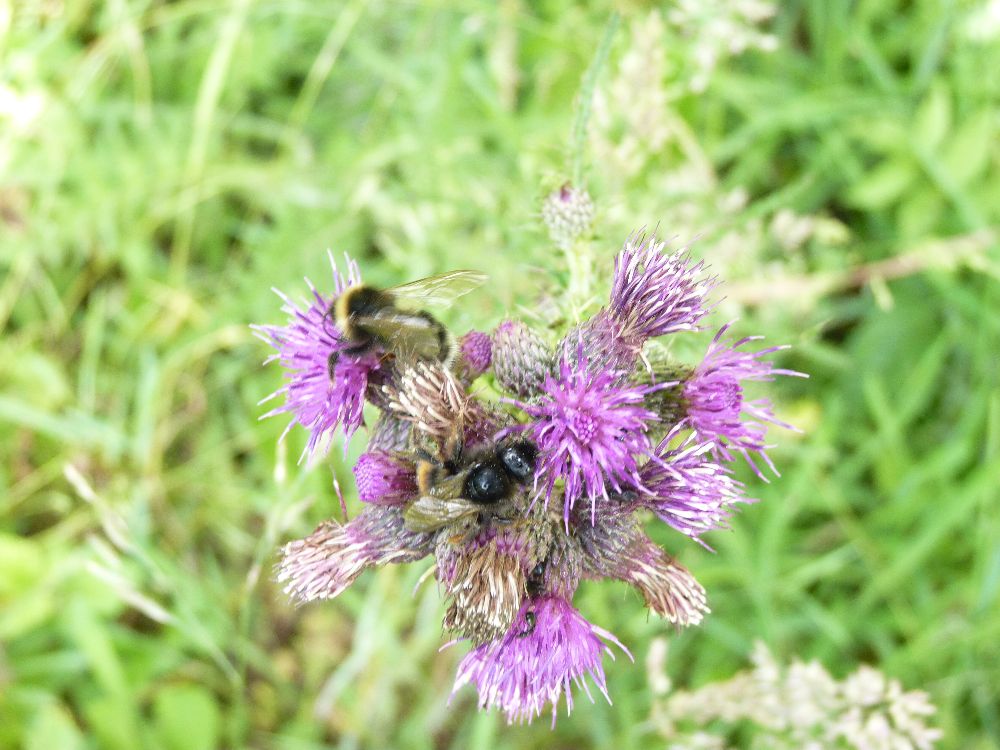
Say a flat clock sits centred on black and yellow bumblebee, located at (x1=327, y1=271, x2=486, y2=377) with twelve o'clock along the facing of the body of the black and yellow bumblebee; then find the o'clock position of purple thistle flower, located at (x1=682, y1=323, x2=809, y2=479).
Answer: The purple thistle flower is roughly at 7 o'clock from the black and yellow bumblebee.

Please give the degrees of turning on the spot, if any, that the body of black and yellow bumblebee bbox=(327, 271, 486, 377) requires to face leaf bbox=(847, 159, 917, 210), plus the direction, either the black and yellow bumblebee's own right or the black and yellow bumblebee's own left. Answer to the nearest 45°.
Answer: approximately 135° to the black and yellow bumblebee's own right

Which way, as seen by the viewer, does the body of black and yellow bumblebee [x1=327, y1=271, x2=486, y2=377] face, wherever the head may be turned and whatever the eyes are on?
to the viewer's left
